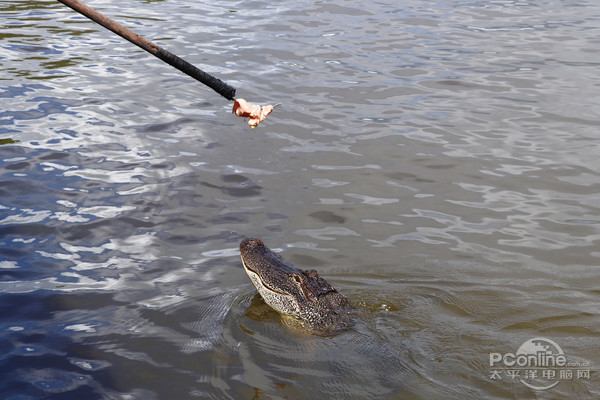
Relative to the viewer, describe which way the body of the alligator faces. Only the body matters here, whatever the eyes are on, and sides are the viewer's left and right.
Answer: facing away from the viewer and to the left of the viewer
